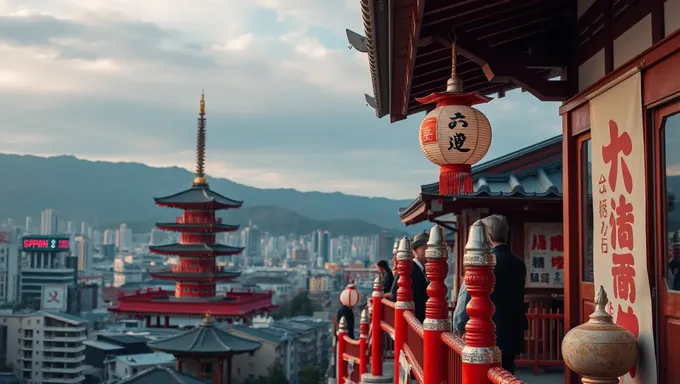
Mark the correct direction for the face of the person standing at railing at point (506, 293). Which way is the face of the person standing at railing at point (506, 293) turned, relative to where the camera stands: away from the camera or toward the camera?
away from the camera

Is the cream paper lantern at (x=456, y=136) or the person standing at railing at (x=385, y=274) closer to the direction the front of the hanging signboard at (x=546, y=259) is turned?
the cream paper lantern

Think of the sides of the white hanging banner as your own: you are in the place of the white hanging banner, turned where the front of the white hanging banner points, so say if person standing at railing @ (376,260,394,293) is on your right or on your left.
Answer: on your right

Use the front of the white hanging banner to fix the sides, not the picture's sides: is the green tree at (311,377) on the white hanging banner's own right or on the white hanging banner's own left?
on the white hanging banner's own right

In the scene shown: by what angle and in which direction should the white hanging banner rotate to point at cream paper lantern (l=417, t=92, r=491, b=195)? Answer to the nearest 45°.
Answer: approximately 90° to its right

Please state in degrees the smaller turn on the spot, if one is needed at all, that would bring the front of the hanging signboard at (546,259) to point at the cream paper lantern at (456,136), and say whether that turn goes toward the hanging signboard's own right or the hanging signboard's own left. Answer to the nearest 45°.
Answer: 0° — it already faces it

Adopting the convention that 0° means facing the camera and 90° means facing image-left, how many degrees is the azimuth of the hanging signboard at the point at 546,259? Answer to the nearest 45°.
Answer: approximately 0°

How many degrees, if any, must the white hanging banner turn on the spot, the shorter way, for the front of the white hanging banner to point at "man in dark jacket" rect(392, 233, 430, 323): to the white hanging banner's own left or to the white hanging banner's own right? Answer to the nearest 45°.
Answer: approximately 90° to the white hanging banner's own right
